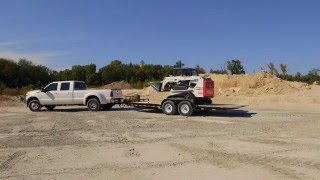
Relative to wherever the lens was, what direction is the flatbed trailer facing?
facing to the left of the viewer

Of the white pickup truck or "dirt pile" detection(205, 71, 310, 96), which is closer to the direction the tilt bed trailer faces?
the white pickup truck

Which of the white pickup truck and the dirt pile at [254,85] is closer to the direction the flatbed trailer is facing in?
the white pickup truck

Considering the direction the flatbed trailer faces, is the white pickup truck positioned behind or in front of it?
in front

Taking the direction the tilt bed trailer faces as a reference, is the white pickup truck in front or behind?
in front

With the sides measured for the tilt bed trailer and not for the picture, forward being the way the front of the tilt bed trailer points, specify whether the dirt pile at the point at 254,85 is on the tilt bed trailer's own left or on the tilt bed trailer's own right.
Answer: on the tilt bed trailer's own right
